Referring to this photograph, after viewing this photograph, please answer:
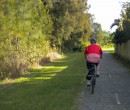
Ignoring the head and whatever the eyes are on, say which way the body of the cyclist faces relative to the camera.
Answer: away from the camera
